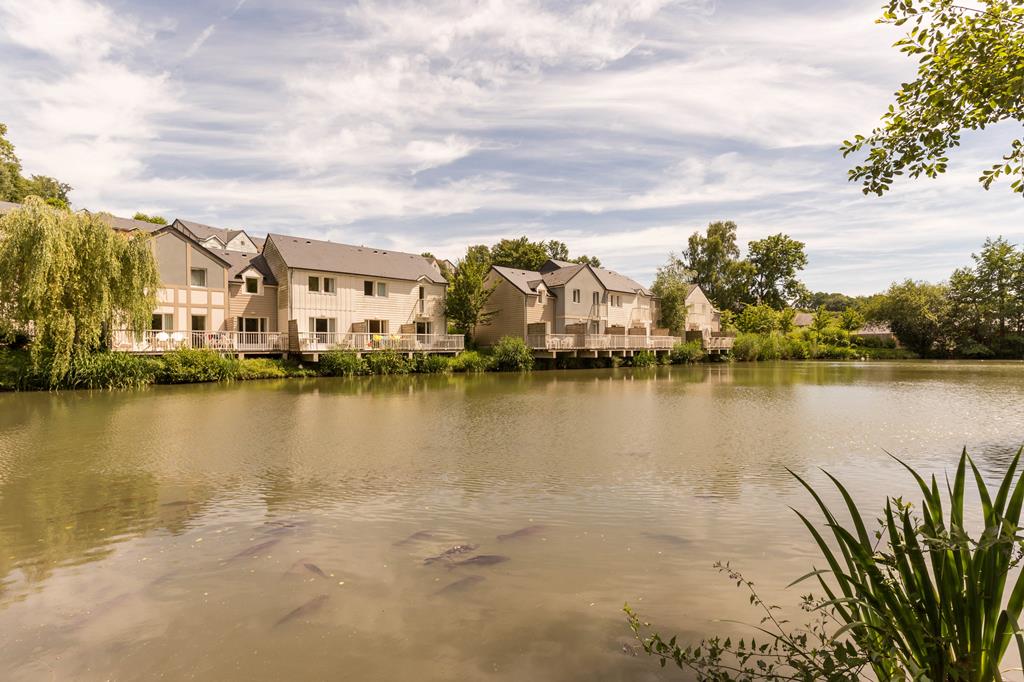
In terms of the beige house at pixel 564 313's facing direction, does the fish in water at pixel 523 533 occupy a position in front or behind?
in front

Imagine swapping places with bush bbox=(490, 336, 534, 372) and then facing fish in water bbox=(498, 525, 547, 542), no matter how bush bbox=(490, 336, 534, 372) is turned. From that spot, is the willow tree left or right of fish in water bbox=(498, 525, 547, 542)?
right

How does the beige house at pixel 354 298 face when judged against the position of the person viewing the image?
facing the viewer and to the right of the viewer

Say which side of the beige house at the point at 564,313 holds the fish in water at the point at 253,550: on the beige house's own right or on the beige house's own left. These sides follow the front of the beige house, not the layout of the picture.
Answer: on the beige house's own right

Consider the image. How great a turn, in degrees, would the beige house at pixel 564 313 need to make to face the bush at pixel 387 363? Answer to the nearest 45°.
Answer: approximately 90° to its right

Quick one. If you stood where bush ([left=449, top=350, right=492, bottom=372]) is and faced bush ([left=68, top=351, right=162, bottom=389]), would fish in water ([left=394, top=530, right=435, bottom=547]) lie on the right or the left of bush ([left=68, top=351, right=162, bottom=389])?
left

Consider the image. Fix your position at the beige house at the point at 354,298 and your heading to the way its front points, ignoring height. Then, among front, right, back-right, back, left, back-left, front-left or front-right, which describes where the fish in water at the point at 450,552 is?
front-right

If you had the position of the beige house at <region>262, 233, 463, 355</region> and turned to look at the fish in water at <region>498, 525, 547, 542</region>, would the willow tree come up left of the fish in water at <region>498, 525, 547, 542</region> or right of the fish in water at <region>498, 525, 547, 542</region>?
right

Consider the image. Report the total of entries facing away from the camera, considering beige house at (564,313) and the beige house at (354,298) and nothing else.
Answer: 0

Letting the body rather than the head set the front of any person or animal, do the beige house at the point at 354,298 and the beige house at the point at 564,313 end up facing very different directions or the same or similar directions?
same or similar directions
